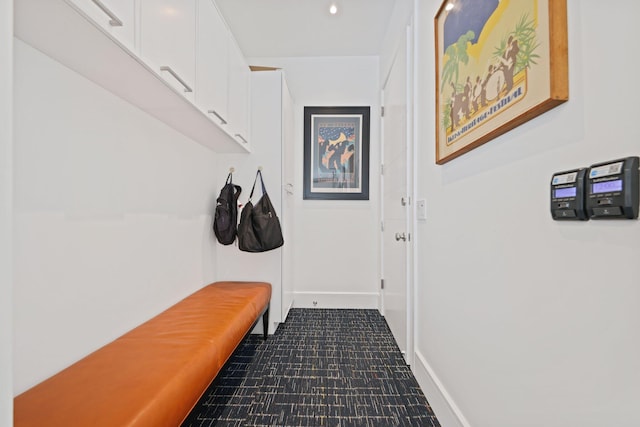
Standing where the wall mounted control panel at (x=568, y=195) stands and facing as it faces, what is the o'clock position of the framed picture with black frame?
The framed picture with black frame is roughly at 3 o'clock from the wall mounted control panel.

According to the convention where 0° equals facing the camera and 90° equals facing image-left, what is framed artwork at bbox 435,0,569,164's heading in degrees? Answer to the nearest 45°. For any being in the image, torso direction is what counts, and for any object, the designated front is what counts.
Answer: approximately 45°

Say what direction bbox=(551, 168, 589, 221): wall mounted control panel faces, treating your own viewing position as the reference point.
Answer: facing the viewer and to the left of the viewer

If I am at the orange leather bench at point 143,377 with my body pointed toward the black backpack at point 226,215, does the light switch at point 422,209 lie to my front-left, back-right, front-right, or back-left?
front-right

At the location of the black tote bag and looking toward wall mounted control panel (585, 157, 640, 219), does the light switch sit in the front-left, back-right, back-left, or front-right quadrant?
front-left

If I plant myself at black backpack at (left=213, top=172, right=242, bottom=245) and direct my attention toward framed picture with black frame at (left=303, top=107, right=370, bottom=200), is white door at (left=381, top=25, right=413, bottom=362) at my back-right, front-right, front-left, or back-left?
front-right

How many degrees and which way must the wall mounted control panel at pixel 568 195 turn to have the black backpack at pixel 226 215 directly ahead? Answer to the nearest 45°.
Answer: approximately 45° to its right

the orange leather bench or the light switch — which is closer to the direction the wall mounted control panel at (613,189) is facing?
the orange leather bench

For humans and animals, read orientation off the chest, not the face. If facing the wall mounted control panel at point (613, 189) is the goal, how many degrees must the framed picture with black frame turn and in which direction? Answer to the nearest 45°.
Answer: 0° — it already faces it

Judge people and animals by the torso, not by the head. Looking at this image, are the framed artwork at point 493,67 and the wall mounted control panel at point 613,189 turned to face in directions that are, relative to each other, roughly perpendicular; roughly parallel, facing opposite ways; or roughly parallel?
roughly parallel

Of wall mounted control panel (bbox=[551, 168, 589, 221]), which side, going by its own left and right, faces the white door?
right

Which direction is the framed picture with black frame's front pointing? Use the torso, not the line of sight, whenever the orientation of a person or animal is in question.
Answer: toward the camera

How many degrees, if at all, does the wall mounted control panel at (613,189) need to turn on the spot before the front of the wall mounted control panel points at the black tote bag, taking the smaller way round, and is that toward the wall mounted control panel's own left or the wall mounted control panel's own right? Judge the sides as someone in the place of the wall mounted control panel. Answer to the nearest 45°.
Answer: approximately 45° to the wall mounted control panel's own right

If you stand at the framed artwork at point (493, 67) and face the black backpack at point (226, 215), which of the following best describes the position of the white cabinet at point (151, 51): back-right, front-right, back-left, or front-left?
front-left

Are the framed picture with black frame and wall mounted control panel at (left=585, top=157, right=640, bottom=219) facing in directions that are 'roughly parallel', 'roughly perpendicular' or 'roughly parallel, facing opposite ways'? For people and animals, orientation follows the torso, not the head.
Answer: roughly perpendicular

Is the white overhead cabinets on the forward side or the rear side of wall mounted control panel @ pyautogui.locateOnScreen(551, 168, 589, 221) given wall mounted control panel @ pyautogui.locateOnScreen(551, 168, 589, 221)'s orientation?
on the forward side

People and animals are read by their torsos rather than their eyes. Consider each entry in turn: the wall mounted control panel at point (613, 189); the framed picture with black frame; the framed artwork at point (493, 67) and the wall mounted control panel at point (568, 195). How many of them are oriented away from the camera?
0

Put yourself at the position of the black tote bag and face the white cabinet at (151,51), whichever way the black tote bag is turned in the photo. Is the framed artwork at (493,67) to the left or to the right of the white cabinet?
left
